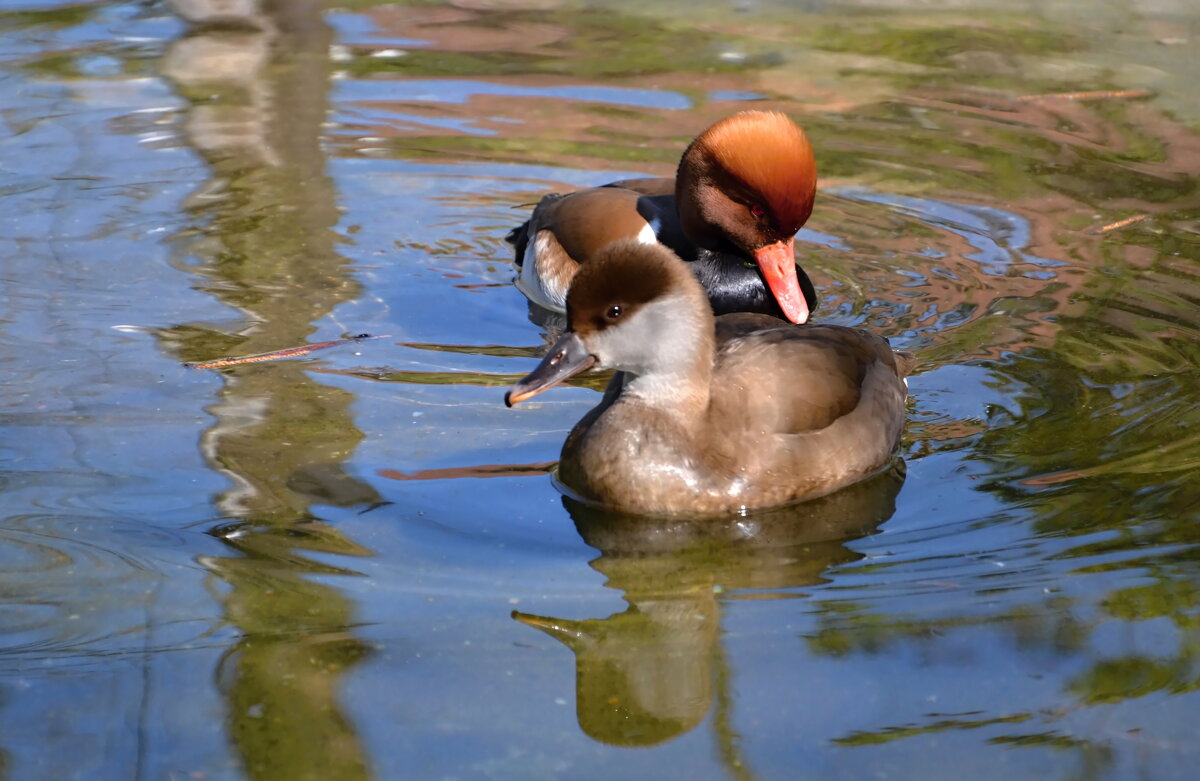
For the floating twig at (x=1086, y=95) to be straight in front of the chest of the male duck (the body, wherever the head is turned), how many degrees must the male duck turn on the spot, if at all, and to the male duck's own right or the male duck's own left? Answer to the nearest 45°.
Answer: approximately 90° to the male duck's own left

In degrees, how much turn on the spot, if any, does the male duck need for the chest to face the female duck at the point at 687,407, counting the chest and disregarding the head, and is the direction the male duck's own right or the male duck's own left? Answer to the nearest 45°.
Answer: approximately 45° to the male duck's own right

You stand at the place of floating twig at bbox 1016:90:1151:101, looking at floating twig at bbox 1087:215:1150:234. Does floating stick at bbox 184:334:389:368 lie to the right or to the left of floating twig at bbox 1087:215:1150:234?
right

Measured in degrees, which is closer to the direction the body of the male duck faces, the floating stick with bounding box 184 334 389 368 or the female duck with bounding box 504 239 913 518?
the female duck

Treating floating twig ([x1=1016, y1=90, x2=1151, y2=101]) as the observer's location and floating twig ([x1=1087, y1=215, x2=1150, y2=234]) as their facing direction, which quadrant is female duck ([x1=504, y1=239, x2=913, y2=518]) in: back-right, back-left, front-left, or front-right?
front-right

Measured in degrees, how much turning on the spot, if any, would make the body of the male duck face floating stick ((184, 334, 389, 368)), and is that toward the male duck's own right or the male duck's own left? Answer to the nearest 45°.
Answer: approximately 90° to the male duck's own right

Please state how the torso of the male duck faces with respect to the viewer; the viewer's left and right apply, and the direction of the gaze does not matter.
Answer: facing the viewer and to the right of the viewer

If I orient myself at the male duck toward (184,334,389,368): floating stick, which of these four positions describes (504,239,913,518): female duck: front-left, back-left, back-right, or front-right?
front-left
